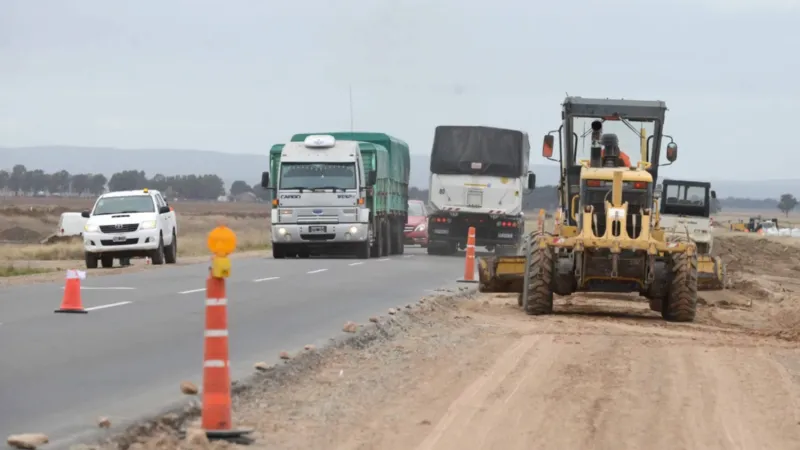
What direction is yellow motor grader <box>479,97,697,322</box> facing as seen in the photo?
away from the camera

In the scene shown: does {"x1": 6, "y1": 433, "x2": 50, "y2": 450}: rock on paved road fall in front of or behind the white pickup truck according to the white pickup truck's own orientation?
in front

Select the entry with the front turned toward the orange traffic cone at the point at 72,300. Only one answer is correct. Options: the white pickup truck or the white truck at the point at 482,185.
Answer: the white pickup truck

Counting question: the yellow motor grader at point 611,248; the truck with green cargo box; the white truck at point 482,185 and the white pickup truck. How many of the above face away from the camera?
2

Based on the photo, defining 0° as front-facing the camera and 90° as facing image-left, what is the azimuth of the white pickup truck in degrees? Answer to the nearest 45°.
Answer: approximately 0°

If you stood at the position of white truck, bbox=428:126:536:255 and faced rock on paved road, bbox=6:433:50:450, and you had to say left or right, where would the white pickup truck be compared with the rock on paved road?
right

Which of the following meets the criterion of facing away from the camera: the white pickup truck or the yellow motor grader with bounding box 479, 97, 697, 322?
the yellow motor grader

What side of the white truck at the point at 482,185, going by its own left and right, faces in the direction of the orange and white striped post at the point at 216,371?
back

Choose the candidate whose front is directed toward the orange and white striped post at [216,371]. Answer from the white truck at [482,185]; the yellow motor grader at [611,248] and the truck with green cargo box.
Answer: the truck with green cargo box

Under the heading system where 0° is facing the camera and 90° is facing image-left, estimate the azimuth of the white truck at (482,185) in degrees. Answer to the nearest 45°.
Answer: approximately 180°

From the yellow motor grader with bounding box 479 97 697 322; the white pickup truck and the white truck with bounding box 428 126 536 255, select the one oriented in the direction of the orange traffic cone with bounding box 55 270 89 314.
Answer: the white pickup truck
